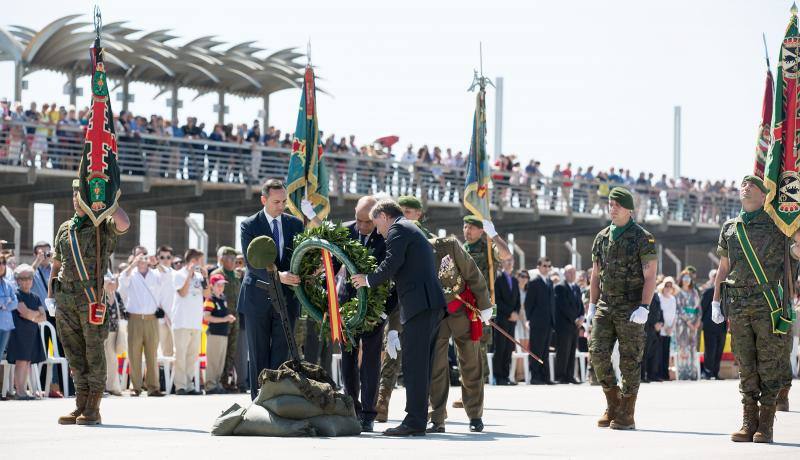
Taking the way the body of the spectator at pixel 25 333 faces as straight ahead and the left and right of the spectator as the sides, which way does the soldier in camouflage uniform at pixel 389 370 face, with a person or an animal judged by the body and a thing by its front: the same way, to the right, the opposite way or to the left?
to the right

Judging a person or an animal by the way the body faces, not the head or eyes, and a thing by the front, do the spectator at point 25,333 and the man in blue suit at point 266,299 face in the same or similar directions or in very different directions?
same or similar directions

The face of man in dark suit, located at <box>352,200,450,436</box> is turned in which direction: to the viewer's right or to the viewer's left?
to the viewer's left

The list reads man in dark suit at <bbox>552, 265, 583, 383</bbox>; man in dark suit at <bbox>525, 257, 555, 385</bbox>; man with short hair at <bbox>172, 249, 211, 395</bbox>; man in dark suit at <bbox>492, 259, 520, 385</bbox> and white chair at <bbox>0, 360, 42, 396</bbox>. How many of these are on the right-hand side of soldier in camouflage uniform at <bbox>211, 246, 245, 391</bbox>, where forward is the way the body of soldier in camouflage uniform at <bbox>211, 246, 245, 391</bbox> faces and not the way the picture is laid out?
2

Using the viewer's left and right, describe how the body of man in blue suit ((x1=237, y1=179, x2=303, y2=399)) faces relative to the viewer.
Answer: facing the viewer and to the right of the viewer

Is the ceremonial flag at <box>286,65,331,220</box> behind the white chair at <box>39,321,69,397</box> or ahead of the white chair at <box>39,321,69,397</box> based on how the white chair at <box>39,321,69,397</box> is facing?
ahead

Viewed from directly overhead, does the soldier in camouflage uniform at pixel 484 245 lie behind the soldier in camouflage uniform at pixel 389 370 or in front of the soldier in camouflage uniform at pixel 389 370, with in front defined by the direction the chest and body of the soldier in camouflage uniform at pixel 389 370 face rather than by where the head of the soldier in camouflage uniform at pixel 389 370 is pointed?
behind

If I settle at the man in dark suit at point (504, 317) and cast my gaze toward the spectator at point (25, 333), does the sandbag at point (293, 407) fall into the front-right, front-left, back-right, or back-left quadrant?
front-left

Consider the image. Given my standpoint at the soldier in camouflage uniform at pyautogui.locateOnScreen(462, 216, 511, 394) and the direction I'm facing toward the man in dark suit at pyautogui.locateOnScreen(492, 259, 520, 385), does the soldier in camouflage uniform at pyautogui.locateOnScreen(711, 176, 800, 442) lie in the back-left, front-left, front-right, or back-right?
back-right

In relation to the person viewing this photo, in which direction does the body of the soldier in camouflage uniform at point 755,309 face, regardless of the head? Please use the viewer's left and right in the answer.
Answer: facing the viewer and to the left of the viewer

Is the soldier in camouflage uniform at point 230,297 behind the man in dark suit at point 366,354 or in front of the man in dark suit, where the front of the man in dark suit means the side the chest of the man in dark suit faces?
behind

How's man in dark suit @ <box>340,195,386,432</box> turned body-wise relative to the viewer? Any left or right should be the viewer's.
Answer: facing the viewer
